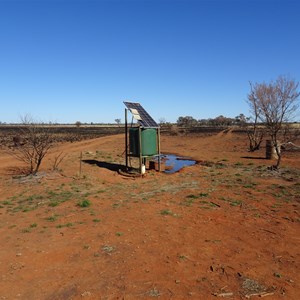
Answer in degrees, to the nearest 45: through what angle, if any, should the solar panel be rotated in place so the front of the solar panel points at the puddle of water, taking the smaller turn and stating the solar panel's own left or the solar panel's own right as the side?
approximately 90° to the solar panel's own left

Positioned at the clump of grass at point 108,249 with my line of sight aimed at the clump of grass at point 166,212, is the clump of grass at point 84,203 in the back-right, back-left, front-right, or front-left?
front-left

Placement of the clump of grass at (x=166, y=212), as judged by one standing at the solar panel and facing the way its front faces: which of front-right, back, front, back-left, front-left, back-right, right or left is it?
front-right

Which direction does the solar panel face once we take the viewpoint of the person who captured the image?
facing the viewer and to the right of the viewer

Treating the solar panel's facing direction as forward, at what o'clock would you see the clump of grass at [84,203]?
The clump of grass is roughly at 2 o'clock from the solar panel.
